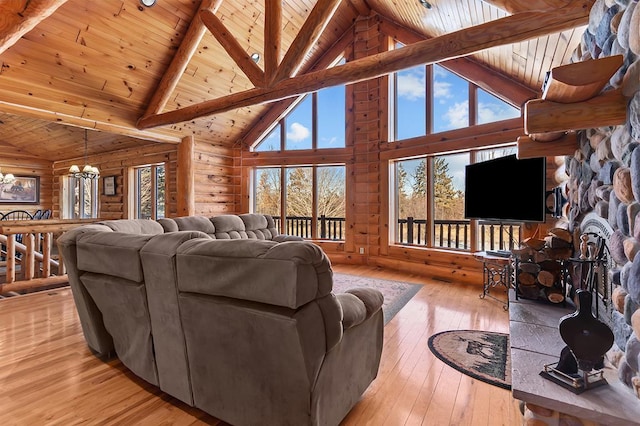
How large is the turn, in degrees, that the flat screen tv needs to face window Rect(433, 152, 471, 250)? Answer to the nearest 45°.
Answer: approximately 90° to its right

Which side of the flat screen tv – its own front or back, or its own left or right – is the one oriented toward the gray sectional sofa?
front

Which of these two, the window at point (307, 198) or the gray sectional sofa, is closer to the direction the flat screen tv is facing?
the gray sectional sofa

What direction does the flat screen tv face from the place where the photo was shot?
facing the viewer and to the left of the viewer

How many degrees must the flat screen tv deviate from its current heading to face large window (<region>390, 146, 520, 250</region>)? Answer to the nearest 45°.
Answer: approximately 90° to its right

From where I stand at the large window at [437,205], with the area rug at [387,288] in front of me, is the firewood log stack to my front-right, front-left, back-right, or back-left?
front-left

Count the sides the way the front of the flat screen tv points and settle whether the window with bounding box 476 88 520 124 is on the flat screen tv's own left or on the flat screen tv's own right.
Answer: on the flat screen tv's own right

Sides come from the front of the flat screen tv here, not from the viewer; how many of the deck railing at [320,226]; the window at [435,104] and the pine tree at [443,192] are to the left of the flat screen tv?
0

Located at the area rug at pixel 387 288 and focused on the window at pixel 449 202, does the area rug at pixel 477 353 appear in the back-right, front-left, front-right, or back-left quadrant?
back-right

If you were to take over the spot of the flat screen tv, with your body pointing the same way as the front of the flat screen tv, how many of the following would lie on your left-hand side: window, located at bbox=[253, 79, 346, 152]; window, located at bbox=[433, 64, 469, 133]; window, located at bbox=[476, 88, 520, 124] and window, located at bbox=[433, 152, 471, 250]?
0

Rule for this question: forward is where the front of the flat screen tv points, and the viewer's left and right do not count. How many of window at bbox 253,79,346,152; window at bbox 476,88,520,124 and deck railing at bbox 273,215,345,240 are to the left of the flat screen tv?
0

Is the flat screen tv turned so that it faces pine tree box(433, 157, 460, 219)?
no

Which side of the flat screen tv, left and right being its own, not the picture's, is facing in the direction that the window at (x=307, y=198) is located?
right

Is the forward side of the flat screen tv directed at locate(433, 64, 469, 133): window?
no

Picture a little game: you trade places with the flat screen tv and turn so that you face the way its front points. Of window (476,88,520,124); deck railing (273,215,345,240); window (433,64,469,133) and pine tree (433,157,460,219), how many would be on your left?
0

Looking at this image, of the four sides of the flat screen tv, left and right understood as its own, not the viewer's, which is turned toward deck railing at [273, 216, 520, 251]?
right
